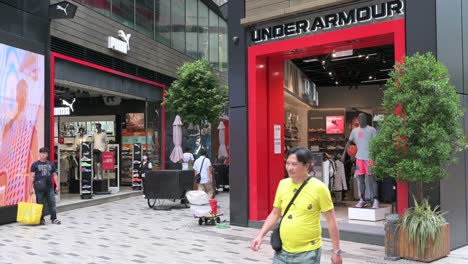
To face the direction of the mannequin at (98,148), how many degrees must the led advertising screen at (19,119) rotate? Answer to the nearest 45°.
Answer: approximately 90° to its left

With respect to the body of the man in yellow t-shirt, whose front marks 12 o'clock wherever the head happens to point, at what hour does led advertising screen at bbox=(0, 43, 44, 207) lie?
The led advertising screen is roughly at 3 o'clock from the man in yellow t-shirt.

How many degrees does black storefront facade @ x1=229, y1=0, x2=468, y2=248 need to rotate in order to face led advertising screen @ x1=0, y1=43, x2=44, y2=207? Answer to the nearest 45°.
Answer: approximately 45° to its right

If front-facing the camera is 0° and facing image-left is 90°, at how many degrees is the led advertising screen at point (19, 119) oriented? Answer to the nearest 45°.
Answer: approximately 315°

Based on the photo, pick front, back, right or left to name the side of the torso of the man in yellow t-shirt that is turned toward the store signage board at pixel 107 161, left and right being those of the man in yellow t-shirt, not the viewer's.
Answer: right

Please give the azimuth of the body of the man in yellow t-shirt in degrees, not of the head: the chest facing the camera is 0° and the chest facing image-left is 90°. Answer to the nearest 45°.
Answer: approximately 45°

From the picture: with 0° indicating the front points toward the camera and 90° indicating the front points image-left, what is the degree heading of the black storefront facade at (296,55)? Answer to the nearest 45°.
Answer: approximately 45°

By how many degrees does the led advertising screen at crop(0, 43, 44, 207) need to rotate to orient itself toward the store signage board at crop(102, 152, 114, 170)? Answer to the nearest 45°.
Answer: approximately 90° to its left

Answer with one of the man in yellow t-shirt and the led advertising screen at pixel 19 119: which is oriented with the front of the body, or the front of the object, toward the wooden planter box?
the led advertising screen

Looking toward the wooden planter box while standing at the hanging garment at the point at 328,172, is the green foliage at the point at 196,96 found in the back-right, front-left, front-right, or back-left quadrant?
back-right
